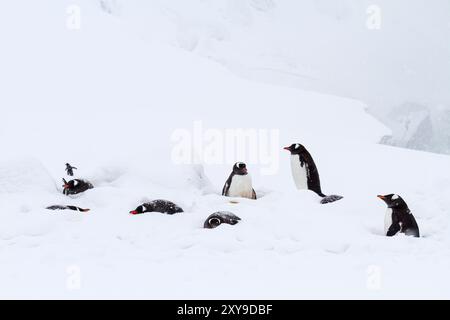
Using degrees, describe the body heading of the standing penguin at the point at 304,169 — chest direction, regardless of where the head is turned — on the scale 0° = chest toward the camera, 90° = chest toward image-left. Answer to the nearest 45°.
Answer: approximately 90°

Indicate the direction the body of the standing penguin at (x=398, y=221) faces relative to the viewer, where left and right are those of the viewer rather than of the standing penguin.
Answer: facing to the left of the viewer

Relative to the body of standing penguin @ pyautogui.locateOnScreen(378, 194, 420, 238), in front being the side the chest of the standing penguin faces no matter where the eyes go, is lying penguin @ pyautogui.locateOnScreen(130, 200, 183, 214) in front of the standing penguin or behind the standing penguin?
in front

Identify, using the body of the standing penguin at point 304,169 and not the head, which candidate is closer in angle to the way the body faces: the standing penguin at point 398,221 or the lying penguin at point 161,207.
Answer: the lying penguin

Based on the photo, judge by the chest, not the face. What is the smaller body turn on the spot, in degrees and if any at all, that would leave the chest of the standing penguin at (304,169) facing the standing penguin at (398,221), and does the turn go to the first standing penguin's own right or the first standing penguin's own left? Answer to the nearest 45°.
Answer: approximately 90° to the first standing penguin's own left

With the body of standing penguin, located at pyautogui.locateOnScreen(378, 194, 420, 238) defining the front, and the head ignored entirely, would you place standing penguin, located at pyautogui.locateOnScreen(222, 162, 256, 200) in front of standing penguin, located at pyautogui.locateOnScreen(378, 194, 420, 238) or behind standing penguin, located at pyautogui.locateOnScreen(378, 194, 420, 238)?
in front

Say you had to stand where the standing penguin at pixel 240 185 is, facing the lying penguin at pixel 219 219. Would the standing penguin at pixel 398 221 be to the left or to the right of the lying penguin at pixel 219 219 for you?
left
